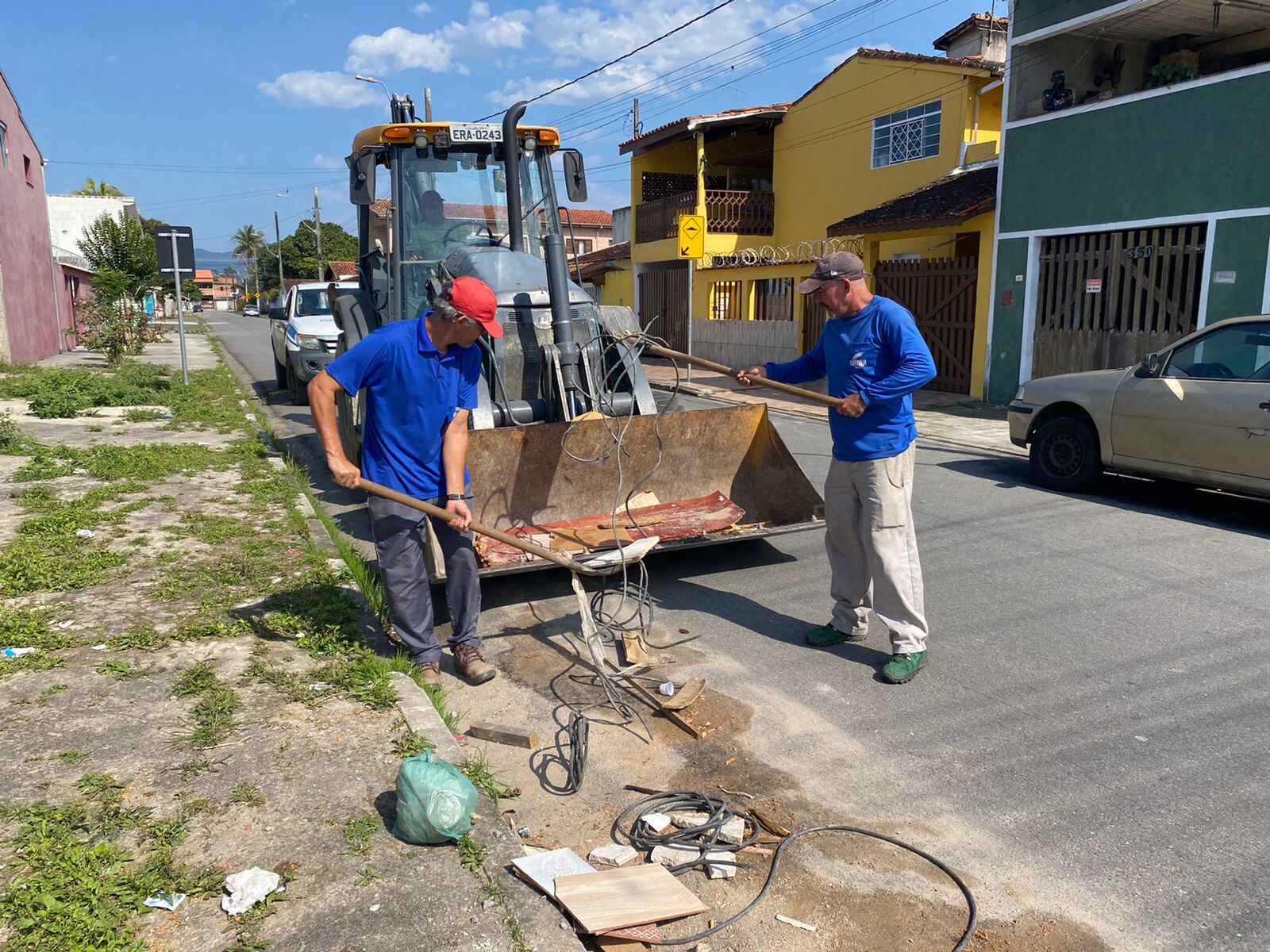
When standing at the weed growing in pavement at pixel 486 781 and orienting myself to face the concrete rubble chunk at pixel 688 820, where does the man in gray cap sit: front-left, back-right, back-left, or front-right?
front-left

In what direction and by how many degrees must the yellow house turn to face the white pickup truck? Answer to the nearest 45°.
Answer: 0° — it already faces it

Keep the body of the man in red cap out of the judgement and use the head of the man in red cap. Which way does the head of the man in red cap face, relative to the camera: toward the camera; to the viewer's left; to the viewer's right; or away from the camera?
to the viewer's right

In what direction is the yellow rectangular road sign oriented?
toward the camera

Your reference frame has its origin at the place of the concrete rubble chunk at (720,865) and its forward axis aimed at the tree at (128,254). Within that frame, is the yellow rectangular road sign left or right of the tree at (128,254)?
right

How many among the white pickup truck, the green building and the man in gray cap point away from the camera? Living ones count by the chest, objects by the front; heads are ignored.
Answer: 0

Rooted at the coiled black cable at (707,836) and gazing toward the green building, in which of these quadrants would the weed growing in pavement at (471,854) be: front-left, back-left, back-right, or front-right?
back-left

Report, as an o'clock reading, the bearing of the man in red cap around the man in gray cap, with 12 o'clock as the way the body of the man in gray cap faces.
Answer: The man in red cap is roughly at 1 o'clock from the man in gray cap.

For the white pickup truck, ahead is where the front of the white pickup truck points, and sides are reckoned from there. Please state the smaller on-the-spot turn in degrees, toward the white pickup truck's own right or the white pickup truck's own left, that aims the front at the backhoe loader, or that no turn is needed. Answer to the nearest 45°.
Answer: approximately 45° to the white pickup truck's own right

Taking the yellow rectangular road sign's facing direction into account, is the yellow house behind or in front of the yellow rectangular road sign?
behind

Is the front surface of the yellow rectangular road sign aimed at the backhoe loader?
yes

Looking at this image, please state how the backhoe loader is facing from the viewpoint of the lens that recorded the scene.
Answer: facing the viewer and to the right of the viewer

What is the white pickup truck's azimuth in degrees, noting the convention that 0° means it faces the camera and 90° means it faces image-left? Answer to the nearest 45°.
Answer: approximately 315°

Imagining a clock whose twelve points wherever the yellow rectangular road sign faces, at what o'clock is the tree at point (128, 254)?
The tree is roughly at 4 o'clock from the yellow rectangular road sign.

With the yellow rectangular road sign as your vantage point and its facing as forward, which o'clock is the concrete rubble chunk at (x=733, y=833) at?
The concrete rubble chunk is roughly at 12 o'clock from the yellow rectangular road sign.

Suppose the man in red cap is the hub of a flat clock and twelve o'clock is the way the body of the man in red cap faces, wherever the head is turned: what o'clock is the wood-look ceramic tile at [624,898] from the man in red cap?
The wood-look ceramic tile is roughly at 1 o'clock from the man in red cap.

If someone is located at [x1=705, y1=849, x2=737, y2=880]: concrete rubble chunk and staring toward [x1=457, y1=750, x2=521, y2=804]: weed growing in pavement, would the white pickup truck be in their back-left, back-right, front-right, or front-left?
front-right

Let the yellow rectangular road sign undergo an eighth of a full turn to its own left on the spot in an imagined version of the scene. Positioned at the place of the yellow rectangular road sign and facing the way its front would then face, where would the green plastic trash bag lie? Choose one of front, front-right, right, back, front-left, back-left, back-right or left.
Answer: front-right
